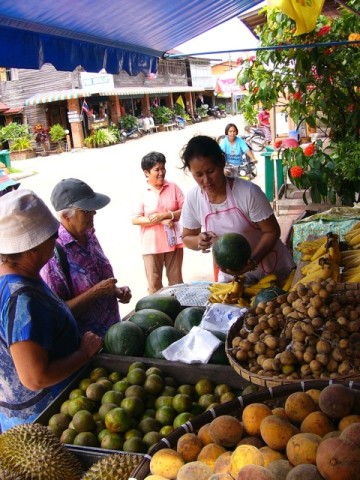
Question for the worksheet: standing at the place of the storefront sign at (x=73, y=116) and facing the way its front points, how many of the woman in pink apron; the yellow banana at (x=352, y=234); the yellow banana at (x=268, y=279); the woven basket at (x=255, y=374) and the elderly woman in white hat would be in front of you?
5

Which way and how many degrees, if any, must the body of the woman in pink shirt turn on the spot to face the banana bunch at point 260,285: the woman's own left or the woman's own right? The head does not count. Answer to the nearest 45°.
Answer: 0° — they already face it

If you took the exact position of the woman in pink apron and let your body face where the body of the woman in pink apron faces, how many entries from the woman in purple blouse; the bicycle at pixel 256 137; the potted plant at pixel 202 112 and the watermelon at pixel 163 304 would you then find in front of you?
2

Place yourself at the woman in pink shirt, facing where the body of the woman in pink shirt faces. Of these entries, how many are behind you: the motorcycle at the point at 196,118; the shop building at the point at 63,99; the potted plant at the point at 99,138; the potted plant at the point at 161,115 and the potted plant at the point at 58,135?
5

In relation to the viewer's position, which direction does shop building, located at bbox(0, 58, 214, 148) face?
facing the viewer and to the right of the viewer

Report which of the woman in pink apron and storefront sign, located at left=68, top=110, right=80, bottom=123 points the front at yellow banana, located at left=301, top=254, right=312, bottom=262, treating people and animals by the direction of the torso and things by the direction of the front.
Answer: the storefront sign

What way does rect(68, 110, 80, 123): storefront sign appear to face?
toward the camera

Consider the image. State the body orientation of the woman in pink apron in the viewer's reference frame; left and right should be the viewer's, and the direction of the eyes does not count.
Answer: facing the viewer and to the left of the viewer

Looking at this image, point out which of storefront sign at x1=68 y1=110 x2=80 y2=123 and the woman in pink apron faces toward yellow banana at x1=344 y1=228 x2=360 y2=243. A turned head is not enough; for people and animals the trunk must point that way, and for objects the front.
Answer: the storefront sign

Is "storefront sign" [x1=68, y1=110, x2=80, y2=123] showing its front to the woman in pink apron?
yes

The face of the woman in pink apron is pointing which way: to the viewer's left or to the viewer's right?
to the viewer's left

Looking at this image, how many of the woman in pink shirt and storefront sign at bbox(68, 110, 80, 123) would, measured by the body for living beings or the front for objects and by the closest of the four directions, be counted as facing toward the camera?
2

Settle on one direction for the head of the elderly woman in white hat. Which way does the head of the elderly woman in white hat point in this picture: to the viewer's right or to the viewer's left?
to the viewer's right

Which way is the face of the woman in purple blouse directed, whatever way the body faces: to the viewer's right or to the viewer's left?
to the viewer's right

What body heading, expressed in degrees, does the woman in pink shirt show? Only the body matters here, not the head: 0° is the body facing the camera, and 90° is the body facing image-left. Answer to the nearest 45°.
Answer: approximately 0°

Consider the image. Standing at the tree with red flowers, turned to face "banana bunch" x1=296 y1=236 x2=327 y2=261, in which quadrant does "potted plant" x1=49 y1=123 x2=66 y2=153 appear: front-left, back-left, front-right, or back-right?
back-right

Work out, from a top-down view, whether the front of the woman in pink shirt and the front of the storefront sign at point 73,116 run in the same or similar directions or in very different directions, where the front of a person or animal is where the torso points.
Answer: same or similar directions

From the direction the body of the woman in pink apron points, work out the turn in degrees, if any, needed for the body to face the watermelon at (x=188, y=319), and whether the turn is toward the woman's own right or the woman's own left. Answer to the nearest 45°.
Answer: approximately 45° to the woman's own left
